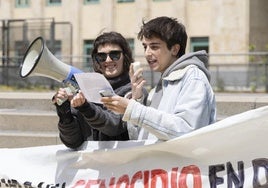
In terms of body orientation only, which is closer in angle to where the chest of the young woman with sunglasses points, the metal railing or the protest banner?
the protest banner

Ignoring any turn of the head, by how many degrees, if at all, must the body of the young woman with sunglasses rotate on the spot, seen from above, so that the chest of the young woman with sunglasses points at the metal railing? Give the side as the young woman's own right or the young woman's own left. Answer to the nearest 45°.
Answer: approximately 135° to the young woman's own right

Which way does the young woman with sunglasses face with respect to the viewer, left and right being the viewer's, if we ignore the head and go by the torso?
facing the viewer and to the left of the viewer
